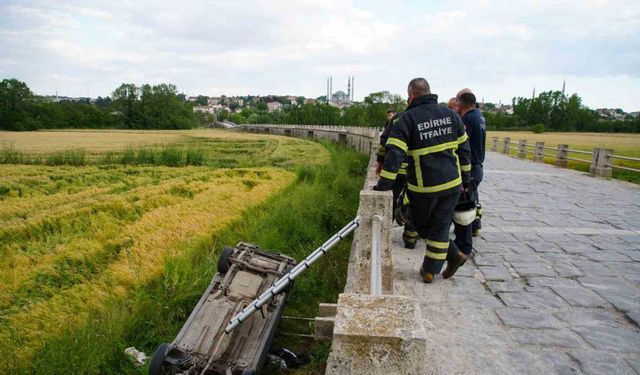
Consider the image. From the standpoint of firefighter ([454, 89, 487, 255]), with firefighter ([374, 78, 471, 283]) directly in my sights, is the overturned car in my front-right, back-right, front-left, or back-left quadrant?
front-right

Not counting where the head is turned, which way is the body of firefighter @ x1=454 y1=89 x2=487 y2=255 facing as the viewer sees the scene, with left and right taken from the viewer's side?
facing away from the viewer and to the left of the viewer

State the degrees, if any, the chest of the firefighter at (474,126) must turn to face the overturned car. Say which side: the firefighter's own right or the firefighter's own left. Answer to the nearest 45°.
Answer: approximately 90° to the firefighter's own left

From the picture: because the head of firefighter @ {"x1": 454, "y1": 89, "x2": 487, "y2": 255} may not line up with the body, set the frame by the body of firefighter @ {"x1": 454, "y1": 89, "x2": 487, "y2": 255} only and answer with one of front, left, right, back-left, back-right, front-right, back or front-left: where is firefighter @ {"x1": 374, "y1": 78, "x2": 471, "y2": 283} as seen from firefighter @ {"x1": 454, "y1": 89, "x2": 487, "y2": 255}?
back-left

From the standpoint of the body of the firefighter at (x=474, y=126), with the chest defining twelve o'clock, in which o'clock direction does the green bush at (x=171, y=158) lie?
The green bush is roughly at 12 o'clock from the firefighter.

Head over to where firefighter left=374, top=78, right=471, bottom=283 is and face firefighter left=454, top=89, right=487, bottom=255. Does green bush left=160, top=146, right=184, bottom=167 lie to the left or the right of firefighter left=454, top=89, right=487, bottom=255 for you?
left

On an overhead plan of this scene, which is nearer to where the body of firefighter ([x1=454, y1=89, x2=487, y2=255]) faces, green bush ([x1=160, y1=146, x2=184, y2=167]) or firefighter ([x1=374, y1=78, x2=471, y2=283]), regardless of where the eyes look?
the green bush

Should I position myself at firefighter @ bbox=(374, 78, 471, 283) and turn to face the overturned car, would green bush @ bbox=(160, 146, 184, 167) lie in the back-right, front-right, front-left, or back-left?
front-right
